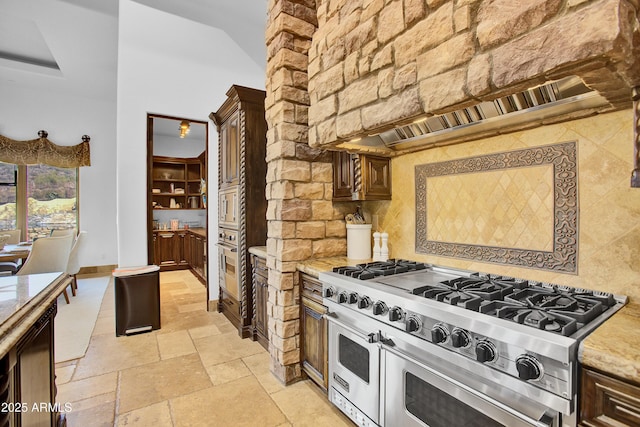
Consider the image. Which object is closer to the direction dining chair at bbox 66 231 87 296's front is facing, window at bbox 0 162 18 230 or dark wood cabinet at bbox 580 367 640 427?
the window

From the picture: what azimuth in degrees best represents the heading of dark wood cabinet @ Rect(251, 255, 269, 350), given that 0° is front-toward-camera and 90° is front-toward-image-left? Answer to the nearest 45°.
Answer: approximately 45°

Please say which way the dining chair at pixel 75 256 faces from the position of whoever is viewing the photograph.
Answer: facing to the left of the viewer

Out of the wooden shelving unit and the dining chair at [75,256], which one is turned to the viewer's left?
the dining chair

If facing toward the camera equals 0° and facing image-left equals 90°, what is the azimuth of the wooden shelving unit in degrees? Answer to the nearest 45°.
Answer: approximately 0°

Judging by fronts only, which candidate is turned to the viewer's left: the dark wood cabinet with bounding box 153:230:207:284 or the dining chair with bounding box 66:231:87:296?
the dining chair

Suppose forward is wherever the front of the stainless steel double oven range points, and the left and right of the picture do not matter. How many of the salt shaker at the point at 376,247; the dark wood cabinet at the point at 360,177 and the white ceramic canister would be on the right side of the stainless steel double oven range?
3

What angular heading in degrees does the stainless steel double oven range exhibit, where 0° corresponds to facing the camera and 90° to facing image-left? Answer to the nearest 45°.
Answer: approximately 45°

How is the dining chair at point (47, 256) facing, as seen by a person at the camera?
facing away from the viewer and to the left of the viewer

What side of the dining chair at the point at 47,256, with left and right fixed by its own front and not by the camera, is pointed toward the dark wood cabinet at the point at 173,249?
right
